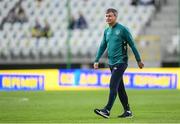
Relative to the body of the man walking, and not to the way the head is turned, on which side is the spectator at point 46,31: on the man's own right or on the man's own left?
on the man's own right

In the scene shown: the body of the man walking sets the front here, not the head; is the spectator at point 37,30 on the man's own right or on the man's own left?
on the man's own right

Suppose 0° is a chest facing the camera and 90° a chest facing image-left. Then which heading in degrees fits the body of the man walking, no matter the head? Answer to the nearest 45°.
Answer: approximately 45°

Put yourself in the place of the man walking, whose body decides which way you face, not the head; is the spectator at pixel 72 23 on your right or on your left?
on your right

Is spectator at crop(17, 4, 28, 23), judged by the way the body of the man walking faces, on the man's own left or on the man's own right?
on the man's own right

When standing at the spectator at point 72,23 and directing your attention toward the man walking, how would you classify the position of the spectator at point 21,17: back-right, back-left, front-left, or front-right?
back-right
